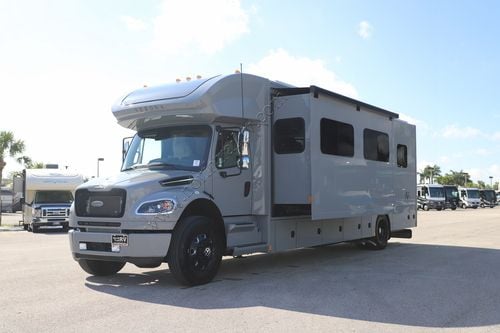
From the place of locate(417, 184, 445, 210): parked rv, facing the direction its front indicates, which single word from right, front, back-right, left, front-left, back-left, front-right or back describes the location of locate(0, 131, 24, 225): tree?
right

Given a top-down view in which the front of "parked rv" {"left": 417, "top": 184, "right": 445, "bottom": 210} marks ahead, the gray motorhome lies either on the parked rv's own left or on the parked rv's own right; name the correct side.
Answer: on the parked rv's own right

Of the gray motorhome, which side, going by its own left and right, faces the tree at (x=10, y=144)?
right

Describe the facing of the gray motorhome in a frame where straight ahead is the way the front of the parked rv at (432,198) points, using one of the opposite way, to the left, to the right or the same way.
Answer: to the right

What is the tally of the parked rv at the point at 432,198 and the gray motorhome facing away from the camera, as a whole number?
0

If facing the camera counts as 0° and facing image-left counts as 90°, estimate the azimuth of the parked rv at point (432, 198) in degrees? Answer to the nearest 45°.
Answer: approximately 315°

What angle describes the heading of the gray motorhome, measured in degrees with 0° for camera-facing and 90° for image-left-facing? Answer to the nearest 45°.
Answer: approximately 45°

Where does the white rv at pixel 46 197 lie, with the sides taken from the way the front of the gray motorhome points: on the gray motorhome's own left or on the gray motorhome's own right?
on the gray motorhome's own right

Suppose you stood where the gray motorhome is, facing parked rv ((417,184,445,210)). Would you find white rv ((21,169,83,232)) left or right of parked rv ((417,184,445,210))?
left

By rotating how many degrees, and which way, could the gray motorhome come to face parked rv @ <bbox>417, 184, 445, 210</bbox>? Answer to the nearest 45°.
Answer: approximately 180°
